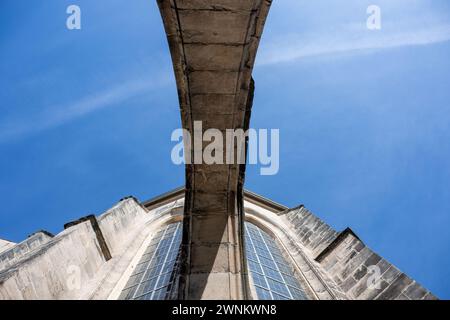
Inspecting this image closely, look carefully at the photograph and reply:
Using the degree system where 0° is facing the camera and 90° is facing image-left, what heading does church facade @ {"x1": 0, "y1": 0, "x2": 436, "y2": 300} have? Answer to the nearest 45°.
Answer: approximately 0°
